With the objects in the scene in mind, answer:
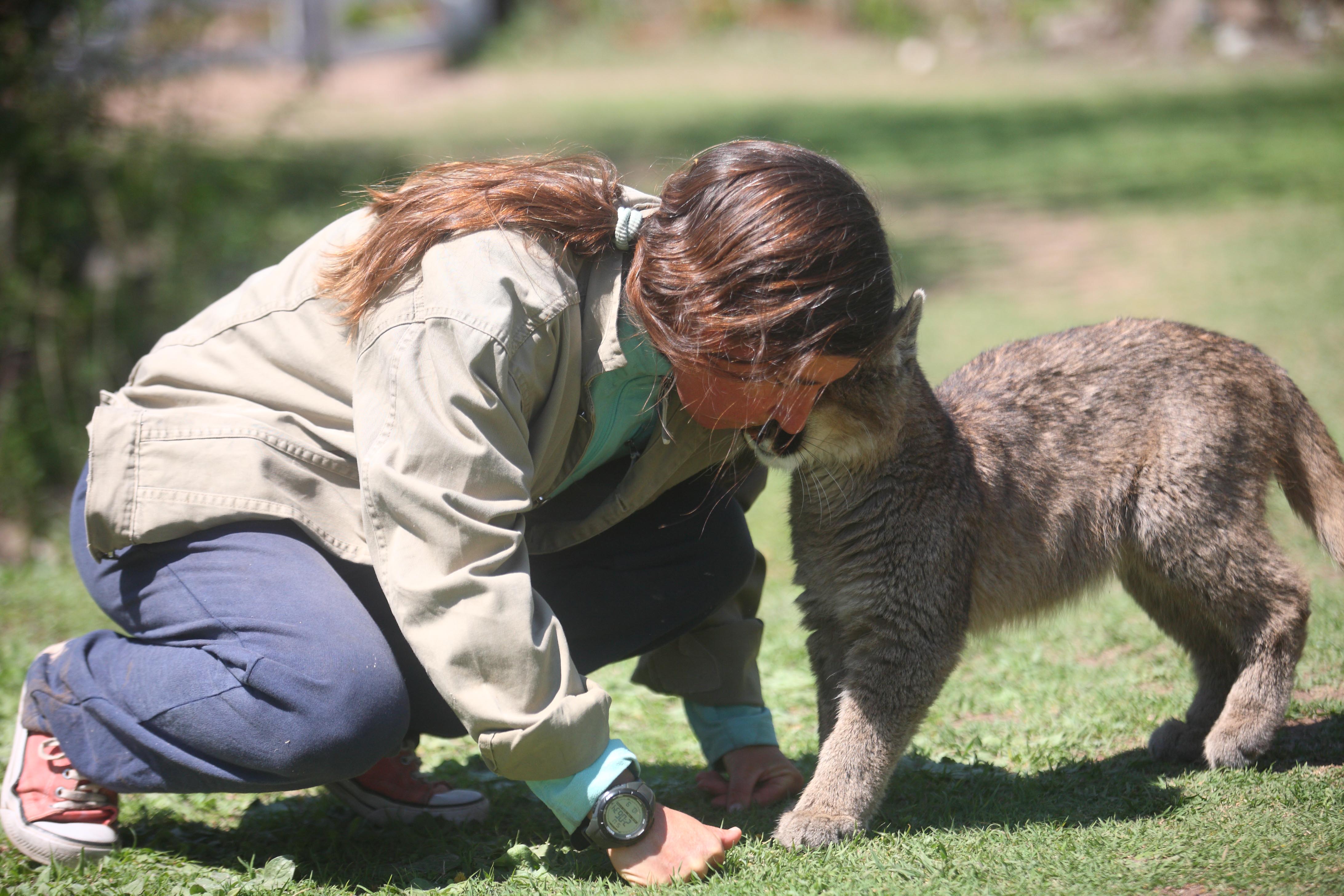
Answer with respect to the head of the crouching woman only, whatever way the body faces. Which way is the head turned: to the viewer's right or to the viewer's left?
to the viewer's right

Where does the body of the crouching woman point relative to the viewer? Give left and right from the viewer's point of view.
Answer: facing to the right of the viewer

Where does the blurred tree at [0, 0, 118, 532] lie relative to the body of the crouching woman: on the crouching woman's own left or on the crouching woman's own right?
on the crouching woman's own left
